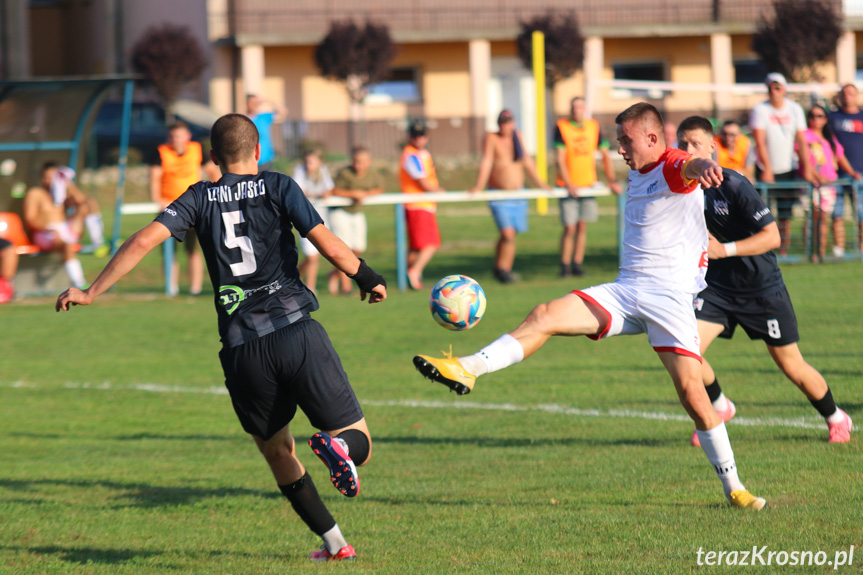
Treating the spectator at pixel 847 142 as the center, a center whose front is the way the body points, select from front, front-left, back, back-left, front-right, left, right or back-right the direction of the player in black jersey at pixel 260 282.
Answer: front

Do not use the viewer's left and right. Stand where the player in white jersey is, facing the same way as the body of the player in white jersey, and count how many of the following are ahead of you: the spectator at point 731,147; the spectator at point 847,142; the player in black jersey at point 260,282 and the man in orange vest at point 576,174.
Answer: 1

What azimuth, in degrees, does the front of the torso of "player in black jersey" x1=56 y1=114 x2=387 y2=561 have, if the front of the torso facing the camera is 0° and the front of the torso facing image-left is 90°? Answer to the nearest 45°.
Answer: approximately 180°

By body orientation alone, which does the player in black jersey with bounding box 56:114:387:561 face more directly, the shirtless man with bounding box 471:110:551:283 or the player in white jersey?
the shirtless man

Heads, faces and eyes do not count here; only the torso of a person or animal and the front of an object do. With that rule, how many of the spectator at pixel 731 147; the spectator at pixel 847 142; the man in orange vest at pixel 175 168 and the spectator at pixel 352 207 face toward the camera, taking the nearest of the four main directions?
4

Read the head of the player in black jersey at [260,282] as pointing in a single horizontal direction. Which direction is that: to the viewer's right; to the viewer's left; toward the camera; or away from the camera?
away from the camera

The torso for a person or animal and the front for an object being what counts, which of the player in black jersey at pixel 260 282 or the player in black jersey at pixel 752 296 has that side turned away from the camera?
the player in black jersey at pixel 260 282

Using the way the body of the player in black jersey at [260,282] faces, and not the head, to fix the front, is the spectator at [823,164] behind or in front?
in front

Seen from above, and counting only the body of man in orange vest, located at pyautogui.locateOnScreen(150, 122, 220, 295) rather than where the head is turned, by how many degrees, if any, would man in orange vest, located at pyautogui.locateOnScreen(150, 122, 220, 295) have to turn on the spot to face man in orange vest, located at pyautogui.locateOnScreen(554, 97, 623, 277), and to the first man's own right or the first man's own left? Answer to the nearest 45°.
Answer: approximately 90° to the first man's own left

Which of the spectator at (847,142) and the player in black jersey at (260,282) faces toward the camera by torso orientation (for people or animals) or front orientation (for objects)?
the spectator

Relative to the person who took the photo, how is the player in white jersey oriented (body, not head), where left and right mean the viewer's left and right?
facing the viewer and to the left of the viewer

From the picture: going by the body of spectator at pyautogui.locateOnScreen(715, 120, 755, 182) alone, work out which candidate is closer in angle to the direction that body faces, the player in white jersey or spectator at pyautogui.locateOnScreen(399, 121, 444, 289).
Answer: the player in white jersey

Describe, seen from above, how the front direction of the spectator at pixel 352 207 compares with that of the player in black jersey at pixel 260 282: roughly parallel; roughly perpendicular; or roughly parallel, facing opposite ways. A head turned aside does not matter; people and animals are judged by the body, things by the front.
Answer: roughly parallel, facing opposite ways

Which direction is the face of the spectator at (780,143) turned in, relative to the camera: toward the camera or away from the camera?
toward the camera

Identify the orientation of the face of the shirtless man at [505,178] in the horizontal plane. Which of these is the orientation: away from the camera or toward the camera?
toward the camera

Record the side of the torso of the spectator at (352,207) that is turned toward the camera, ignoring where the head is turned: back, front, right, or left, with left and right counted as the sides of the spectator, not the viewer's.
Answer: front

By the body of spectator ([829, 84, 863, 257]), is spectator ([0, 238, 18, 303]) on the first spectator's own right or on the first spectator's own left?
on the first spectator's own right
